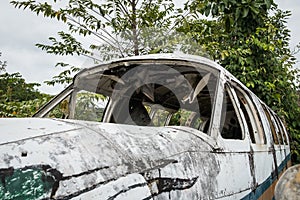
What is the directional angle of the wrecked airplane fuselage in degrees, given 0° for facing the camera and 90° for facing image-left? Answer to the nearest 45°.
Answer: approximately 45°
